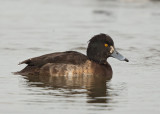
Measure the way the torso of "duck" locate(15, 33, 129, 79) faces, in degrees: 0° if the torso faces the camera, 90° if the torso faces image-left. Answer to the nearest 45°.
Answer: approximately 270°
